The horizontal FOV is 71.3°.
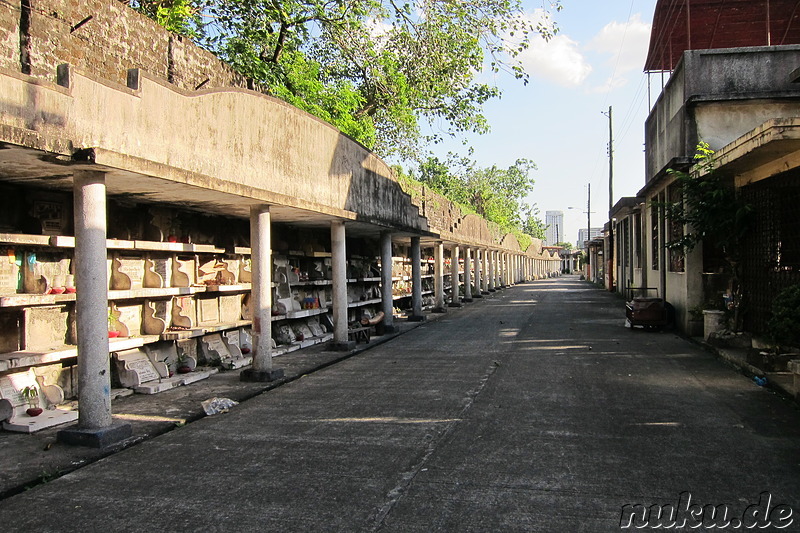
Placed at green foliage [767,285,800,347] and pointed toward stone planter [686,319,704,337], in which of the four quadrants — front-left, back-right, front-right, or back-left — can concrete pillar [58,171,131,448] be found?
back-left

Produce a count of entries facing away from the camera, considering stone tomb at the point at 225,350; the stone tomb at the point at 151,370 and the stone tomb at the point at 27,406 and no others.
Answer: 0

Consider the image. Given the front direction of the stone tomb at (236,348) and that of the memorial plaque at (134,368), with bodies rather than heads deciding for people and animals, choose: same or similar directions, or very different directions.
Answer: same or similar directions

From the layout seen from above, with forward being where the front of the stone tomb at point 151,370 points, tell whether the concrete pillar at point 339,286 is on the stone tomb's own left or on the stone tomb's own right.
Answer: on the stone tomb's own left

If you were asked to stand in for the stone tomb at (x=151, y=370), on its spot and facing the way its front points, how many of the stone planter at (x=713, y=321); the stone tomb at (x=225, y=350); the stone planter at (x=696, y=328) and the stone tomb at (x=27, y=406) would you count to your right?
1

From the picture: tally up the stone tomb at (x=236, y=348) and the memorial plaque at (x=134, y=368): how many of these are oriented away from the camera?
0

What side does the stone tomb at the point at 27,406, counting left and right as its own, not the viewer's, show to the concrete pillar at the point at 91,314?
front

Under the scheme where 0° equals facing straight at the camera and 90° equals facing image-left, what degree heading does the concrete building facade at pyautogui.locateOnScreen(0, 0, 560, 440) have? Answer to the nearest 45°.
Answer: approximately 315°

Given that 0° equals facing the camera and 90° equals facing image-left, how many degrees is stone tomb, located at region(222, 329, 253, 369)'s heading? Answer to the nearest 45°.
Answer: approximately 315°

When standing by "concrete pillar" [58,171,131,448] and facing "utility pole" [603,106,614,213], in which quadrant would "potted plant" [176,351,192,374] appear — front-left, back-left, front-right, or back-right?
front-left

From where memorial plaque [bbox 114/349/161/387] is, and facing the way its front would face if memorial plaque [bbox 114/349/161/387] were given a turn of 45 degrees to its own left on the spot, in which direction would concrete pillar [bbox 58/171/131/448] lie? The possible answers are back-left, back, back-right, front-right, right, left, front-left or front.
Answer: right

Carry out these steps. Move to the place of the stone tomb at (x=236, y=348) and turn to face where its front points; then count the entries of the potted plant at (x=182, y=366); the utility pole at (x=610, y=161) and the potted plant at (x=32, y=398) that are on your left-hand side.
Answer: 1

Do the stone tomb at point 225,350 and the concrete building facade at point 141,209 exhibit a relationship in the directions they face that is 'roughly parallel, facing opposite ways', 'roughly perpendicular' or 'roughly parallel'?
roughly parallel

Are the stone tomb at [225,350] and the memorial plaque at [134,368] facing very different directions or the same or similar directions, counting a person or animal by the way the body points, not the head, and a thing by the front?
same or similar directions

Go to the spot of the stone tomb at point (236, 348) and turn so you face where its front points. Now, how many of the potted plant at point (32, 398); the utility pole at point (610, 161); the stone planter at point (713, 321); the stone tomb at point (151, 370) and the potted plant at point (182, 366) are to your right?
3

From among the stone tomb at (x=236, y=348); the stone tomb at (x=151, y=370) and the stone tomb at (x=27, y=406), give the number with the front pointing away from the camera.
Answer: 0

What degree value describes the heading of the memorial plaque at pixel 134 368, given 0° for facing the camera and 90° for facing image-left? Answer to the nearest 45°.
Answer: approximately 315°

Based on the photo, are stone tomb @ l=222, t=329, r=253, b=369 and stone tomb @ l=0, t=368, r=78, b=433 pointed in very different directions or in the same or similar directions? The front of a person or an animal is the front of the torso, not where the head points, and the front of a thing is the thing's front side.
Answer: same or similar directions

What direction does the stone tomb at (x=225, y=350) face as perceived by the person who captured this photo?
facing the viewer and to the right of the viewer

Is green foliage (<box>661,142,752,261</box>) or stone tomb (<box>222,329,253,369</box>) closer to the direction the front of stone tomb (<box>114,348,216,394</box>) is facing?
the green foliage

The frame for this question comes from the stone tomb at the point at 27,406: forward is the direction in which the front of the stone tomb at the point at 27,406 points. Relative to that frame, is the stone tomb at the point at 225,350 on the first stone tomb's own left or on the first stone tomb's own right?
on the first stone tomb's own left
